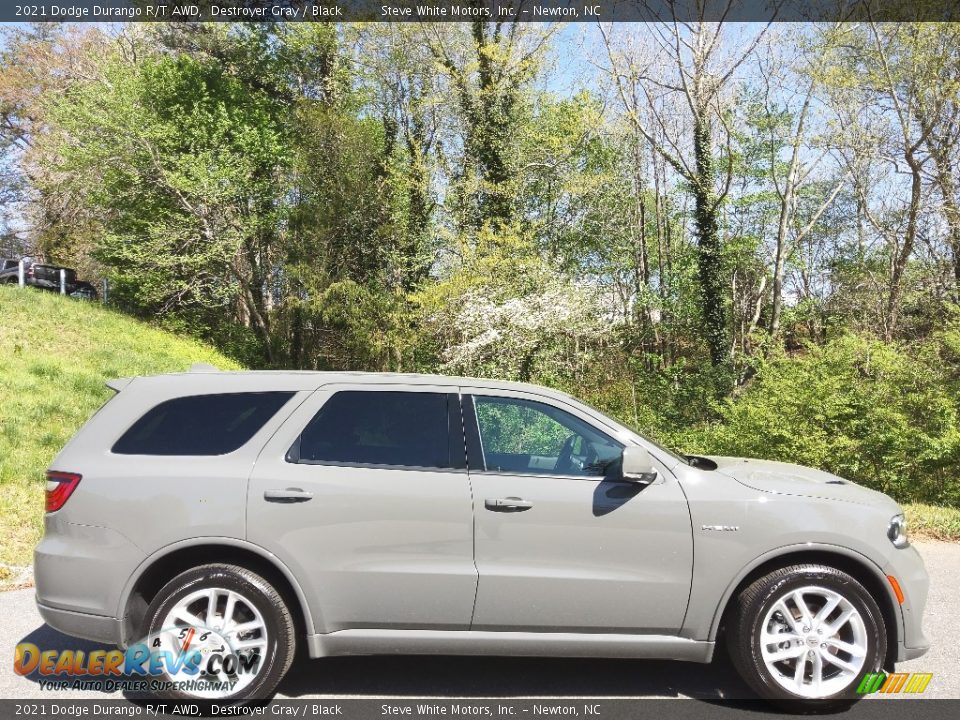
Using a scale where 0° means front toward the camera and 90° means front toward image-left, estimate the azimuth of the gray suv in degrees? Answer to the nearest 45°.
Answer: approximately 270°

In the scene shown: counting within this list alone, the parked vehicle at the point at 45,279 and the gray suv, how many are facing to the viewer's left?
0

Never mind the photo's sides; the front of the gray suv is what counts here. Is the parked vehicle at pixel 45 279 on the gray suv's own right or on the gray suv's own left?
on the gray suv's own left

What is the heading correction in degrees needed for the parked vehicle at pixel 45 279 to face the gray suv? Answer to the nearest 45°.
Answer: approximately 45° to its right
